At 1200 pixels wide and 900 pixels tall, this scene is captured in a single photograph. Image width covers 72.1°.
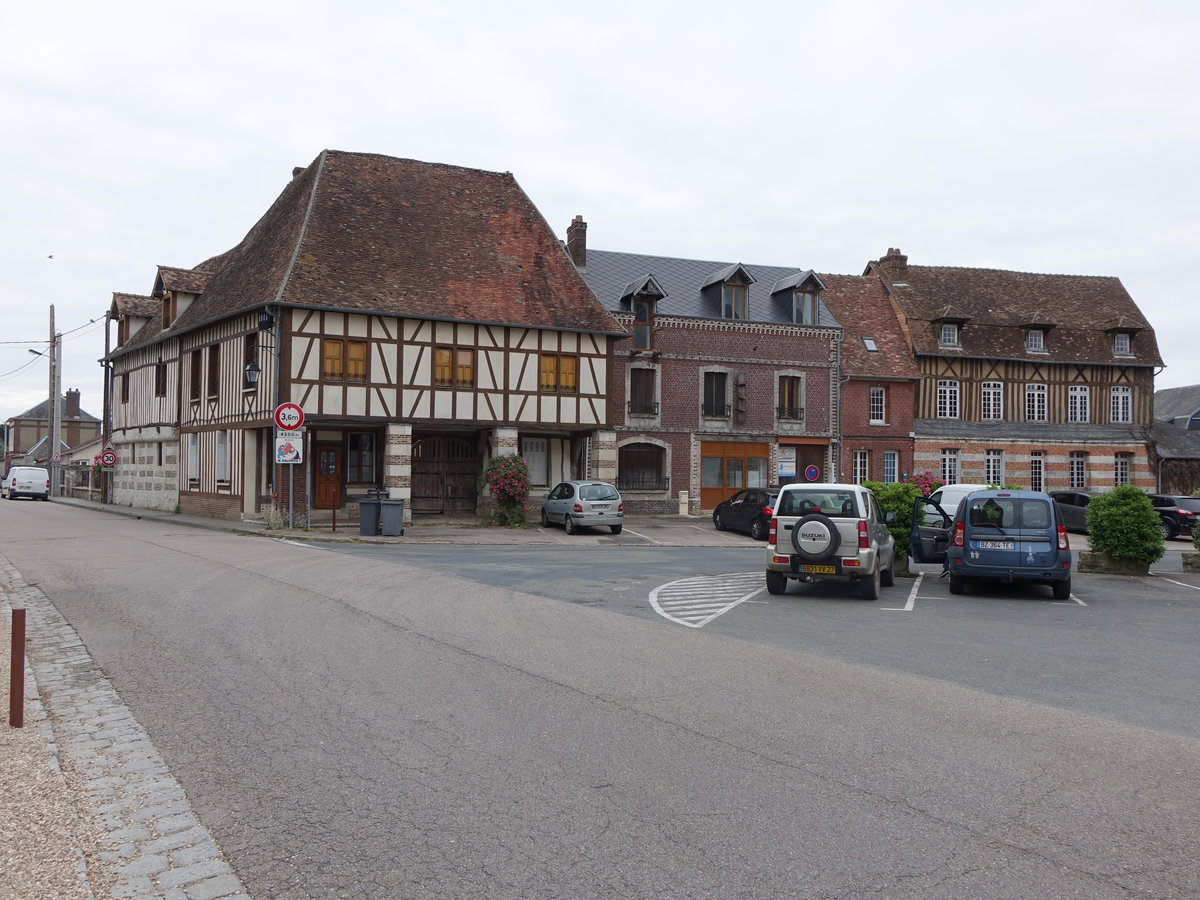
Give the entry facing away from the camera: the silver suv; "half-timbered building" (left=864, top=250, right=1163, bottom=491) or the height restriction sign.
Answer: the silver suv

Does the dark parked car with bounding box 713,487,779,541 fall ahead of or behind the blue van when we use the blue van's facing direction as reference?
ahead

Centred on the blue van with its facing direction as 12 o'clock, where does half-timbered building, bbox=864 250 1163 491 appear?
The half-timbered building is roughly at 12 o'clock from the blue van.

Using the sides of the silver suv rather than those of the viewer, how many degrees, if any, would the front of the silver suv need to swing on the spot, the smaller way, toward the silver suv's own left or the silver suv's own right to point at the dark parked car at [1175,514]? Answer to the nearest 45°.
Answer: approximately 45° to the silver suv's own right

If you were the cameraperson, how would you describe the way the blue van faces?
facing away from the viewer

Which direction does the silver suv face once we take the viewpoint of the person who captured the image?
facing away from the viewer

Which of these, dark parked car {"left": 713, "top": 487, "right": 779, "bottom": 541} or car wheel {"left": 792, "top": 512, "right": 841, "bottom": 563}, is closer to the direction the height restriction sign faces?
the car wheel

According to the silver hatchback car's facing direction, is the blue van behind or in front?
behind

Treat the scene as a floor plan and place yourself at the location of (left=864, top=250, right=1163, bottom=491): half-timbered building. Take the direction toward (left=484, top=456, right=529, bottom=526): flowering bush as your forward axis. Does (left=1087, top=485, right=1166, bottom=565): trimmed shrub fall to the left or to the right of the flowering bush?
left

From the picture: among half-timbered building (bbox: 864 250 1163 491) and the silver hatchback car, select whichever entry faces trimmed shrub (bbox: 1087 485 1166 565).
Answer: the half-timbered building

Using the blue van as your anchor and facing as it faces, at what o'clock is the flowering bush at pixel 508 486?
The flowering bush is roughly at 10 o'clock from the blue van.

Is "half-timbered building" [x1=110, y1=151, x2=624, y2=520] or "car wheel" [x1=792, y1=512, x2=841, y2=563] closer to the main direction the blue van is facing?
the half-timbered building

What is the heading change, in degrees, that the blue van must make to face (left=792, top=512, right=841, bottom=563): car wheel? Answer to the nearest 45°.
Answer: approximately 135° to its left
